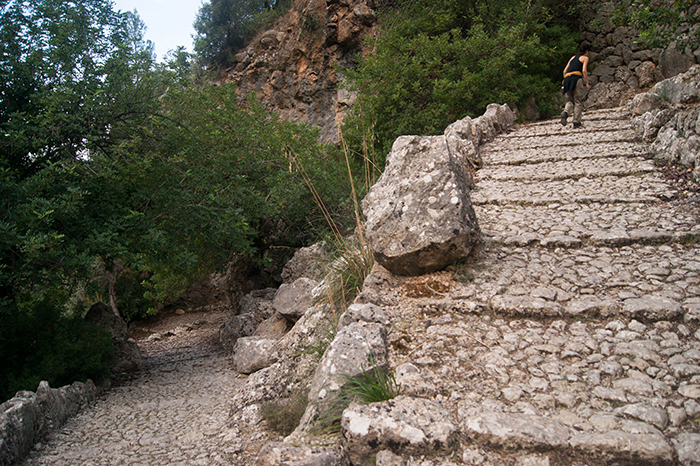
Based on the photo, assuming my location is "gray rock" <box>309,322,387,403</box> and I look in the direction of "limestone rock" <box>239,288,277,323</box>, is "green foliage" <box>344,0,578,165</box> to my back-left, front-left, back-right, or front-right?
front-right

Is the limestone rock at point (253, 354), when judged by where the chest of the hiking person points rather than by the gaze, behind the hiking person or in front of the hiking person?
behind

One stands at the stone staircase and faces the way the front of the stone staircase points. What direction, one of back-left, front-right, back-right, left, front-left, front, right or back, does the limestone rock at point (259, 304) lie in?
back-right

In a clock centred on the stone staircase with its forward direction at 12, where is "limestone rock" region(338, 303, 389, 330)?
The limestone rock is roughly at 3 o'clock from the stone staircase.

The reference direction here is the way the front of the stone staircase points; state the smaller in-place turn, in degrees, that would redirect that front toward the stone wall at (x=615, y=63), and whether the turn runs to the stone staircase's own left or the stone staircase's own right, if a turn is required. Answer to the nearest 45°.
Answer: approximately 180°

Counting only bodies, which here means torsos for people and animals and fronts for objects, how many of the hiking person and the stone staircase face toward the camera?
1

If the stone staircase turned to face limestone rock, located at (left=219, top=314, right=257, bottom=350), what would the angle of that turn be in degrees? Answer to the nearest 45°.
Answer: approximately 135° to its right

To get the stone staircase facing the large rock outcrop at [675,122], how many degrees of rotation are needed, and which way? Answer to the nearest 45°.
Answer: approximately 135° to its left

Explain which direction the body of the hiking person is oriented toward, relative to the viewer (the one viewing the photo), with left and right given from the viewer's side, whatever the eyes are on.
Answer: facing away from the viewer and to the right of the viewer

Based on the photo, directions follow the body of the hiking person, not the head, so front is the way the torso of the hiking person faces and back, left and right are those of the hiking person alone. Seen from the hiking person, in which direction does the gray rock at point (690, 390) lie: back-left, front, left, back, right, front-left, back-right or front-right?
back-right

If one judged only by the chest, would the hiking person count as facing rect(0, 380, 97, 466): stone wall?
no

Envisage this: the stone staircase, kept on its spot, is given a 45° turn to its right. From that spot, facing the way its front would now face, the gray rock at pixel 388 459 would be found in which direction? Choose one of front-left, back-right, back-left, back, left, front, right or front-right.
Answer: front

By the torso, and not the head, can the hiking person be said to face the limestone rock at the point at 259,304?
no

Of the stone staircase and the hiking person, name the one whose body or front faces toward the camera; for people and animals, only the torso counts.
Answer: the stone staircase

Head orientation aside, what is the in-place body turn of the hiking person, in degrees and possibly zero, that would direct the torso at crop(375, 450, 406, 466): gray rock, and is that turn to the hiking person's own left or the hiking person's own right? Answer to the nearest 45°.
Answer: approximately 135° to the hiking person's own right

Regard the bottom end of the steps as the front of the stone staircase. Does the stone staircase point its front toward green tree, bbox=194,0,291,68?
no

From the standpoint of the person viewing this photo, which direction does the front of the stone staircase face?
facing the viewer

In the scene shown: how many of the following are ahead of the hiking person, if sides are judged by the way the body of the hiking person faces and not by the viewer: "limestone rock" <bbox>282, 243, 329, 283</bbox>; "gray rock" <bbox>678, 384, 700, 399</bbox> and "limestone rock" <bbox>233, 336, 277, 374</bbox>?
0

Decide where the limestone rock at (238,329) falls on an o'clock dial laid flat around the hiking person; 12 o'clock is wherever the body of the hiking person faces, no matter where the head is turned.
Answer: The limestone rock is roughly at 6 o'clock from the hiking person.
